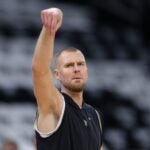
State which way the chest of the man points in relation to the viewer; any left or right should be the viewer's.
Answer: facing the viewer and to the right of the viewer
